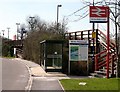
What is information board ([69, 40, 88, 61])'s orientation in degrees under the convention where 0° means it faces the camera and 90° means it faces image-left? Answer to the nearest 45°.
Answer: approximately 0°

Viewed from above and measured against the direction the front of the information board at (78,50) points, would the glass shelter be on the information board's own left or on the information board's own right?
on the information board's own right
